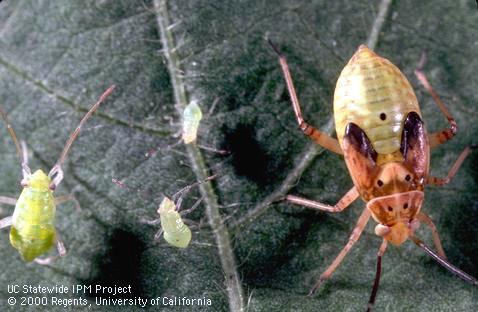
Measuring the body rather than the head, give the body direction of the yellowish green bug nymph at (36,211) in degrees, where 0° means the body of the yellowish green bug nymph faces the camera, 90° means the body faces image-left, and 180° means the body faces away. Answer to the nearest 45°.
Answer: approximately 180°

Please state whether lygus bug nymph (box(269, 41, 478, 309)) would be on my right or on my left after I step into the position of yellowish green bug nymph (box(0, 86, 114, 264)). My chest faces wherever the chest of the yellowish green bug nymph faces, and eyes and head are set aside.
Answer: on my right

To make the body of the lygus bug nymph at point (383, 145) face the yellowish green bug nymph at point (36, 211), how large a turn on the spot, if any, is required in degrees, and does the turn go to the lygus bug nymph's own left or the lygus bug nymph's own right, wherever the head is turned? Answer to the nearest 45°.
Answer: approximately 90° to the lygus bug nymph's own right

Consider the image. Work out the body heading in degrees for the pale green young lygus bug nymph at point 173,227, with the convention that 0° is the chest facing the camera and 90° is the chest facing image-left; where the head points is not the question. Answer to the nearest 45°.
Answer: approximately 180°

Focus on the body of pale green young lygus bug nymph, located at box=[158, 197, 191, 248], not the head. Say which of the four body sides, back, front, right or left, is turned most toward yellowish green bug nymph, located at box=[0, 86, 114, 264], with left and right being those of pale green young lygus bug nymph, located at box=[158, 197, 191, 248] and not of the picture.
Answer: left

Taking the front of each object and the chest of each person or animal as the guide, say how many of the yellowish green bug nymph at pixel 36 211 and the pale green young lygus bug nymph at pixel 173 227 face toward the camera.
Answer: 0

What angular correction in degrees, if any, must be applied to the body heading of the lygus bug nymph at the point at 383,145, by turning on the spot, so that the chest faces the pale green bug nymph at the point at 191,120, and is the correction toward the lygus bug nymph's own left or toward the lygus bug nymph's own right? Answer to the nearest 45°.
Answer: approximately 90° to the lygus bug nymph's own right

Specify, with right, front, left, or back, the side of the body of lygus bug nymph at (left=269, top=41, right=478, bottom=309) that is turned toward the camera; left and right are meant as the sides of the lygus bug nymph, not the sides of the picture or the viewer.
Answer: front

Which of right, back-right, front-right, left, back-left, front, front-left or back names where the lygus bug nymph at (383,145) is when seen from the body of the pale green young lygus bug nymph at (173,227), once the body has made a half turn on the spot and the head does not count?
left

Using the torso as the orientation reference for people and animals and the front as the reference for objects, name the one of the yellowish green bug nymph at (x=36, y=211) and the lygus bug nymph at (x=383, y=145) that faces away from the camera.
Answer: the yellowish green bug nymph
